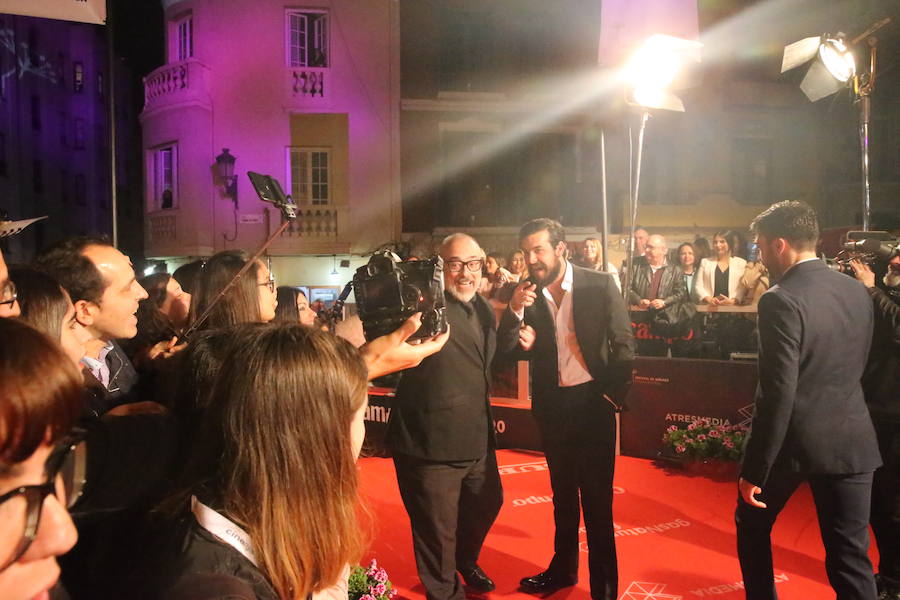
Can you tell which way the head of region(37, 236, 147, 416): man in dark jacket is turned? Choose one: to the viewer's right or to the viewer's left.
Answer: to the viewer's right

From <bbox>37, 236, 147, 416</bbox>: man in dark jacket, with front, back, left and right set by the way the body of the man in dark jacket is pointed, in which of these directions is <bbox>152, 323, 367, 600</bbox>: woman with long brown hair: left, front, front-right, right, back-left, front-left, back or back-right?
right

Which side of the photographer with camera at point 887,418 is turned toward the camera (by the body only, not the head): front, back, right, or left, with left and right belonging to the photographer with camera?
left

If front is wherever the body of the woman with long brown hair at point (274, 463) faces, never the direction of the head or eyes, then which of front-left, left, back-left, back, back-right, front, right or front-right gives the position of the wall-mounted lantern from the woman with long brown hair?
front-left

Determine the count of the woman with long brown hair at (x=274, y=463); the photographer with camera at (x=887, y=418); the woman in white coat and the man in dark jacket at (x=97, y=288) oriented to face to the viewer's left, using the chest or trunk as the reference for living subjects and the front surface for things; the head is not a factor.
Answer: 1

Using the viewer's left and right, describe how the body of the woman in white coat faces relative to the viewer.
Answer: facing the viewer

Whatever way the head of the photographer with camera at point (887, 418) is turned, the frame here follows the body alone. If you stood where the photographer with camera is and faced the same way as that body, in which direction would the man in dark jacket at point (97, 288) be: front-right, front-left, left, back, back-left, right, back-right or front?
front-left

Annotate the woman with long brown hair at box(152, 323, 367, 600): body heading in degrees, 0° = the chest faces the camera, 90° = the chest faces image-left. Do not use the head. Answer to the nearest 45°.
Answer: approximately 225°

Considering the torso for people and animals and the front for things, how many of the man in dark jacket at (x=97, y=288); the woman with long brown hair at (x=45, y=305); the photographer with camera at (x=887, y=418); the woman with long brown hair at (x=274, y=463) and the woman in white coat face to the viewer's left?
1

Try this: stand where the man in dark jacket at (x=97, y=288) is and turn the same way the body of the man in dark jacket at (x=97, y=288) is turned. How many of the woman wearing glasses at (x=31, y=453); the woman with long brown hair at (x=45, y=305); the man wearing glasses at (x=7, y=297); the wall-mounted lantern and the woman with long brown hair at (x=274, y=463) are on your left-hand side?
1
